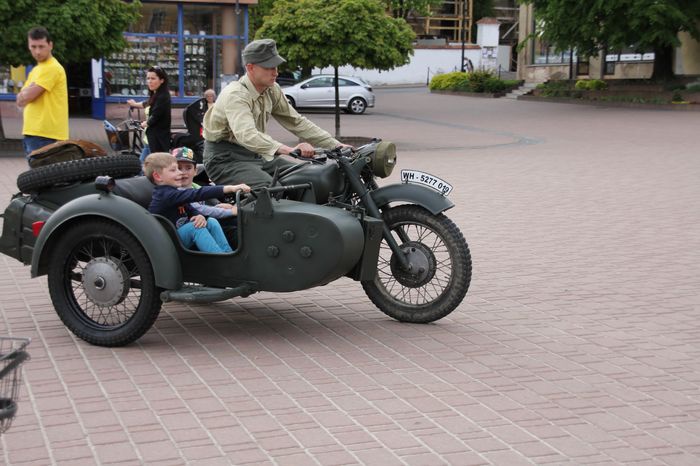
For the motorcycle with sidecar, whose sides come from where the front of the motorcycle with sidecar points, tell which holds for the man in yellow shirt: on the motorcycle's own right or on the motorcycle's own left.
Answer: on the motorcycle's own left

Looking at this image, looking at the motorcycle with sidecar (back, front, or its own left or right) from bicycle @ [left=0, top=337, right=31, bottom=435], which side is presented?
right

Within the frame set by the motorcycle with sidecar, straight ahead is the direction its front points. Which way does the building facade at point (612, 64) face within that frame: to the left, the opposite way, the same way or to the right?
to the right

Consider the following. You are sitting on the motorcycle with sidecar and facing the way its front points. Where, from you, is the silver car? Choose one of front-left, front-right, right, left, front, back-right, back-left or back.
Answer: left

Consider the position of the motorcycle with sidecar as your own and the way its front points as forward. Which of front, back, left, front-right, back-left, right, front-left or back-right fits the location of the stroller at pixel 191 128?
left

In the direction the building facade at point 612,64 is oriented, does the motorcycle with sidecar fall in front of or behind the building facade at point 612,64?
in front

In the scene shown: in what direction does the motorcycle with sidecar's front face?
to the viewer's right

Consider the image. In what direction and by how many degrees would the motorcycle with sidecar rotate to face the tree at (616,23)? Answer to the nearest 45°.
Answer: approximately 45° to its left
